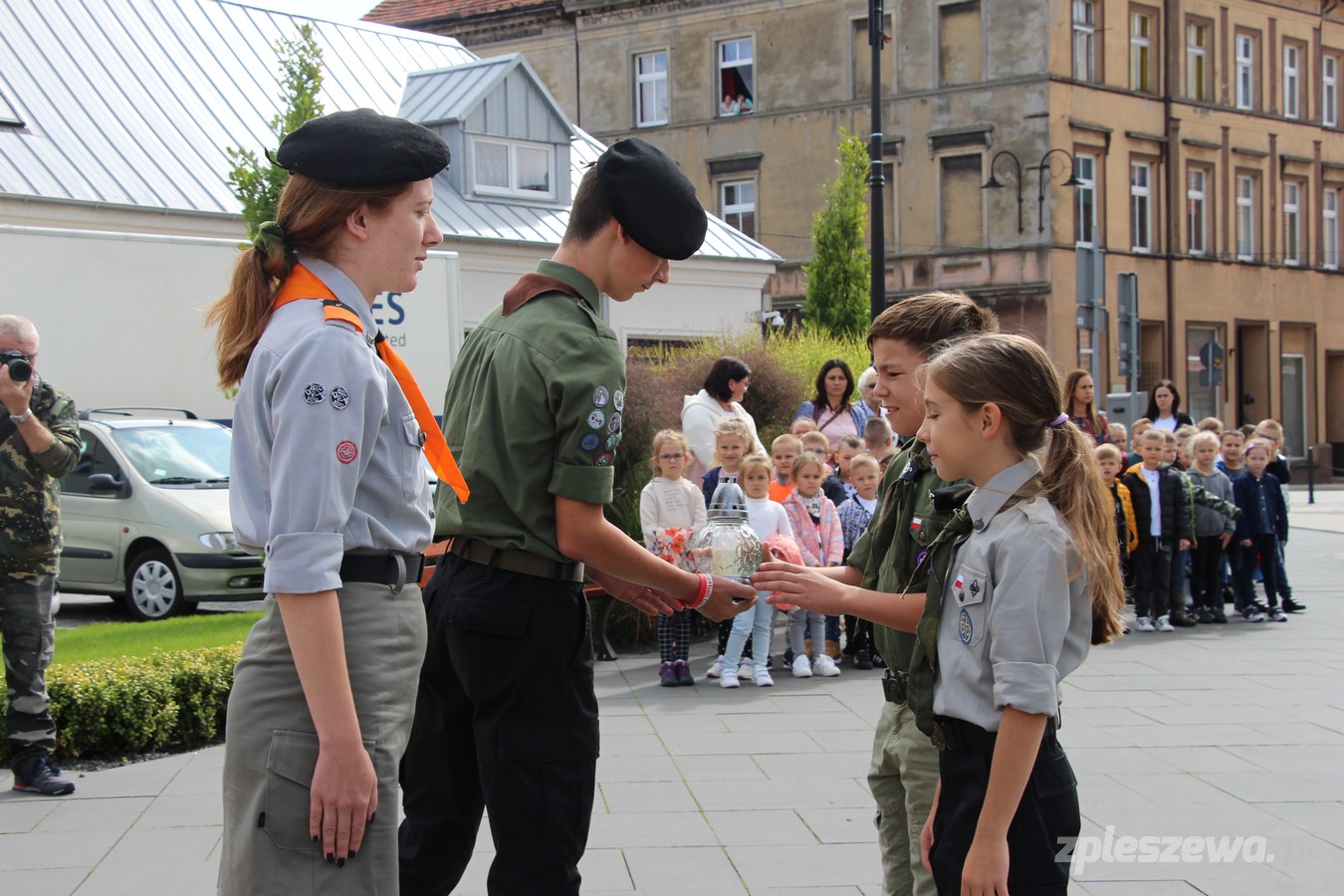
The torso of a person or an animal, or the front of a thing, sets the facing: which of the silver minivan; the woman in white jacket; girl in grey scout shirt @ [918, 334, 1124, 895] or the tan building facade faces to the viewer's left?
the girl in grey scout shirt

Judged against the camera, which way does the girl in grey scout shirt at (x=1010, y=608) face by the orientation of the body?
to the viewer's left

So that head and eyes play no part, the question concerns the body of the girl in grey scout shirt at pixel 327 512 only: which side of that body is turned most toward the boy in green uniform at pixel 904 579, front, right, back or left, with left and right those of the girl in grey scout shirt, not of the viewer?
front

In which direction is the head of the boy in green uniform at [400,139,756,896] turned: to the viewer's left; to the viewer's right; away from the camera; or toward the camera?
to the viewer's right

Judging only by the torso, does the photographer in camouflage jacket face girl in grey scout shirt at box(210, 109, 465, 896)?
yes

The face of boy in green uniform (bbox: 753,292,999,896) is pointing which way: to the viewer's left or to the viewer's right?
to the viewer's left

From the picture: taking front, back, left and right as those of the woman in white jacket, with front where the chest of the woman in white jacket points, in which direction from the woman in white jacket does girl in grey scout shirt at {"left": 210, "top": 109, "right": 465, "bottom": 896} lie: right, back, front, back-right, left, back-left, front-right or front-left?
front-right

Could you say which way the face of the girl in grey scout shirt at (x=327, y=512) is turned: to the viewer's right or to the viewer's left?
to the viewer's right

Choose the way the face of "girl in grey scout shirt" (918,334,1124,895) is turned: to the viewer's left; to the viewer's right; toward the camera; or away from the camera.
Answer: to the viewer's left

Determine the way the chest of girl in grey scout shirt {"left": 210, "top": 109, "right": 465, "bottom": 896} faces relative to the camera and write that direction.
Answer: to the viewer's right
